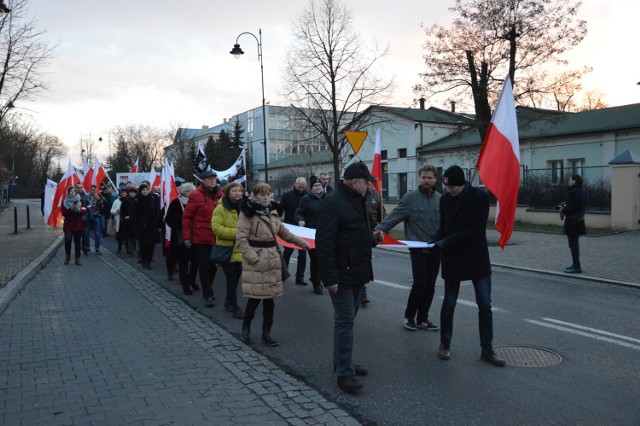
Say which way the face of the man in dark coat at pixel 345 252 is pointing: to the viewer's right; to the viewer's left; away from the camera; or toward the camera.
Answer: to the viewer's right

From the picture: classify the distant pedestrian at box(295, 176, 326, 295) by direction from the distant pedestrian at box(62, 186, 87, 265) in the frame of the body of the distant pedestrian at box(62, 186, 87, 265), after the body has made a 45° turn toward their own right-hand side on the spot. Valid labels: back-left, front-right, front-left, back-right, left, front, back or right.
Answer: left

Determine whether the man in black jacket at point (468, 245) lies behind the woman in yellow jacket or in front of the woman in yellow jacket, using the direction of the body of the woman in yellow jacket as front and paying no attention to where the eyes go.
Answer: in front

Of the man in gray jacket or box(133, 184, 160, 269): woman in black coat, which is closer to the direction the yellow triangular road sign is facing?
the man in gray jacket

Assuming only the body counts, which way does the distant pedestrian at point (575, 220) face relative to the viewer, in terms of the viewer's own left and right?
facing to the left of the viewer

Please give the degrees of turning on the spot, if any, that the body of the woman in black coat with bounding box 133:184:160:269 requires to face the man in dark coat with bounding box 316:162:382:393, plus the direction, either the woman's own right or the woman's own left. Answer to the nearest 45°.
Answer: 0° — they already face them

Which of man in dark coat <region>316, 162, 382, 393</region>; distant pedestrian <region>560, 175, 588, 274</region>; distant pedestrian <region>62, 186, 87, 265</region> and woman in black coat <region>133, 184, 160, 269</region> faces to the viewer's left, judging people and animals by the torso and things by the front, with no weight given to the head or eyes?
distant pedestrian <region>560, 175, 588, 274</region>

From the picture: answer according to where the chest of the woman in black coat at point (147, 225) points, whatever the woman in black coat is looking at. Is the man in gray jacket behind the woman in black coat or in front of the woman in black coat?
in front
